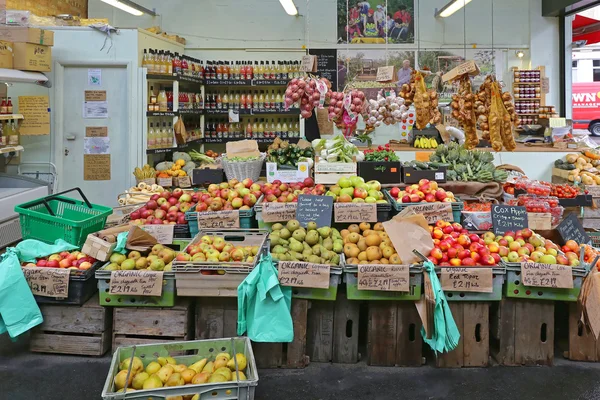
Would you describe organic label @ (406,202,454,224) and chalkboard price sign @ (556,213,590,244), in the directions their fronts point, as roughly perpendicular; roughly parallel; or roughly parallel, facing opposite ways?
roughly parallel

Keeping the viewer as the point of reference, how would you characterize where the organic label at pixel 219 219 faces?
facing the viewer

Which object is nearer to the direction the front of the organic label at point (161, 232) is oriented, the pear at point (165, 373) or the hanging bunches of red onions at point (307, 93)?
the pear

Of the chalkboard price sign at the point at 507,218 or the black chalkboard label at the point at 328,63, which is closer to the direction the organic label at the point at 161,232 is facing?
the chalkboard price sign

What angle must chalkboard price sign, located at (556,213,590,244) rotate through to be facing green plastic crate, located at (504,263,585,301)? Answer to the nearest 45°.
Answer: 0° — it already faces it

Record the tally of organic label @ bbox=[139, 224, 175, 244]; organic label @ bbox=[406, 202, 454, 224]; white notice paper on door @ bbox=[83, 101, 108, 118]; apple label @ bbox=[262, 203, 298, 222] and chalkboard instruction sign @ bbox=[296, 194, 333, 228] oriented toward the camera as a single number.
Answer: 5

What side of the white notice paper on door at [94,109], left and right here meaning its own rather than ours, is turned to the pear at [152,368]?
front

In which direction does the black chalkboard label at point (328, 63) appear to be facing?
toward the camera

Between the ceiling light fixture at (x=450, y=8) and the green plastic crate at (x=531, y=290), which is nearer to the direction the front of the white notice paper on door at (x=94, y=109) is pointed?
the green plastic crate

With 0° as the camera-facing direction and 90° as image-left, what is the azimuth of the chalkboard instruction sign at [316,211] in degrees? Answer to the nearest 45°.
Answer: approximately 0°

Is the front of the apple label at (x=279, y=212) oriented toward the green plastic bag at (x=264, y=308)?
yes

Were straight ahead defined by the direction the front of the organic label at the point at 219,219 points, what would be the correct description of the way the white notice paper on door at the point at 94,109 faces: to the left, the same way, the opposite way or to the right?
the same way
